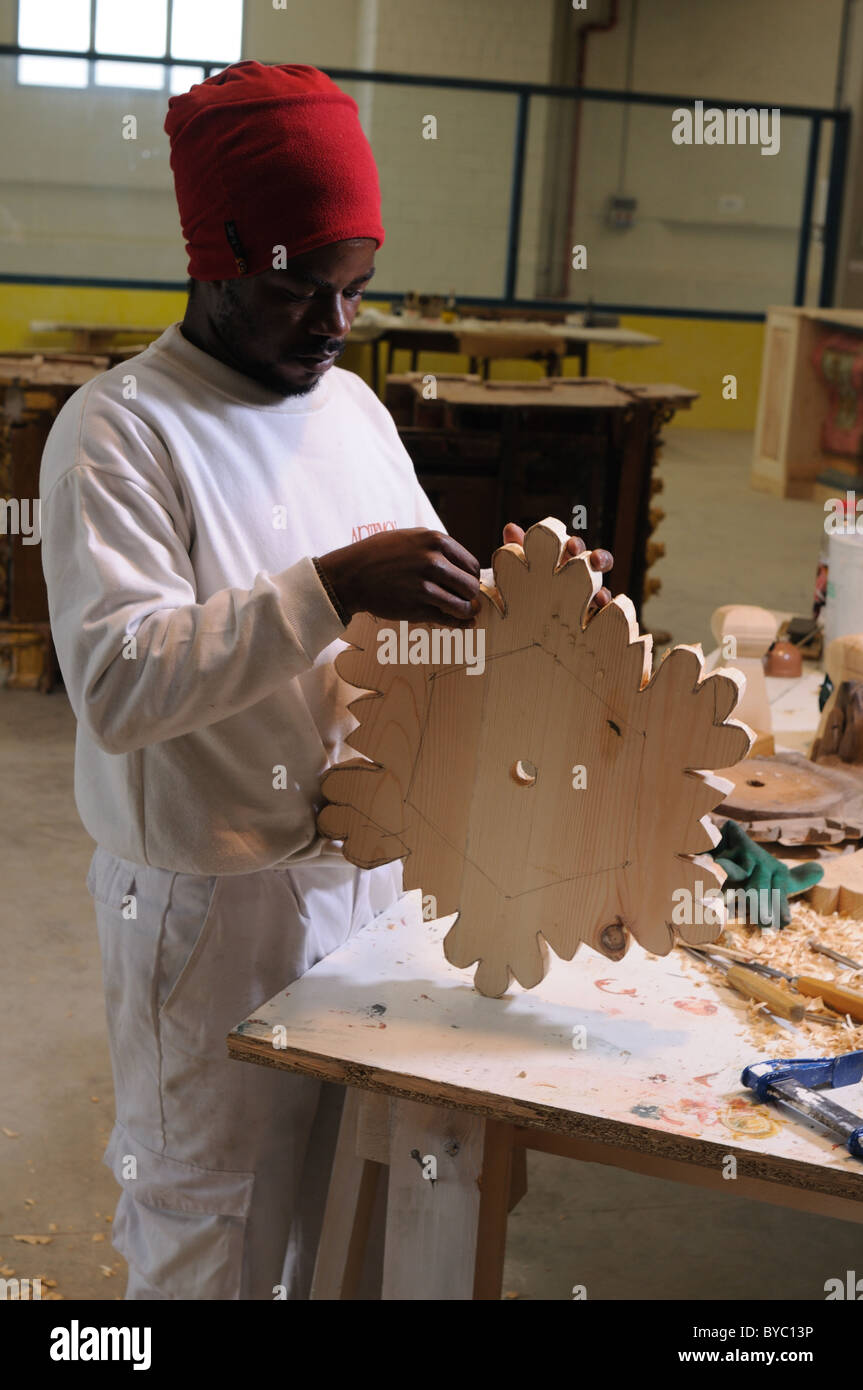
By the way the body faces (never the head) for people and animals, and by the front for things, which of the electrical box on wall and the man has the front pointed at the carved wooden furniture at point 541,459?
the electrical box on wall

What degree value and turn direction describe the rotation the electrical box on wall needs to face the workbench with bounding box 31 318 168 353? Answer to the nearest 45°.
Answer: approximately 45° to its right

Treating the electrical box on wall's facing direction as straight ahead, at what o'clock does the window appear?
The window is roughly at 2 o'clock from the electrical box on wall.

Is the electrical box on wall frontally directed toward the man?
yes

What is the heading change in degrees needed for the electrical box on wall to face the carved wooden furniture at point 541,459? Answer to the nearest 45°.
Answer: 0° — it already faces it

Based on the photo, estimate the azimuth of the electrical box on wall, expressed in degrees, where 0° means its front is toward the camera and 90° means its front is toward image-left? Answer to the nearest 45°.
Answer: approximately 0°

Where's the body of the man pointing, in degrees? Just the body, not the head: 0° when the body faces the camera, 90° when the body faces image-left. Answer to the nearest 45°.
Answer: approximately 315°
